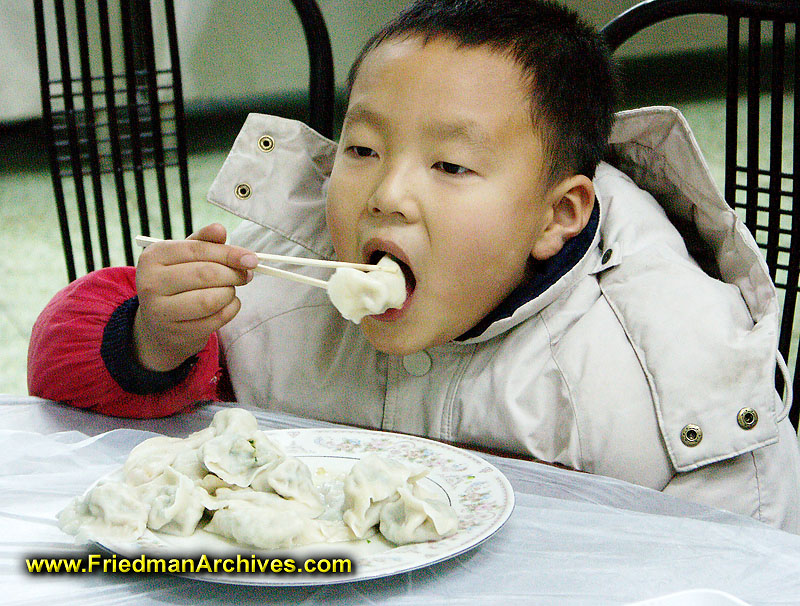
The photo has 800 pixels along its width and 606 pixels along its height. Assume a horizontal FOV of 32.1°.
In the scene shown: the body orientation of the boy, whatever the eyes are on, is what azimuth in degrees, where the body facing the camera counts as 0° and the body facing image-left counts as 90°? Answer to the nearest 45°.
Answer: approximately 45°

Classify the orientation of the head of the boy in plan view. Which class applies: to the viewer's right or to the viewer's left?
to the viewer's left
